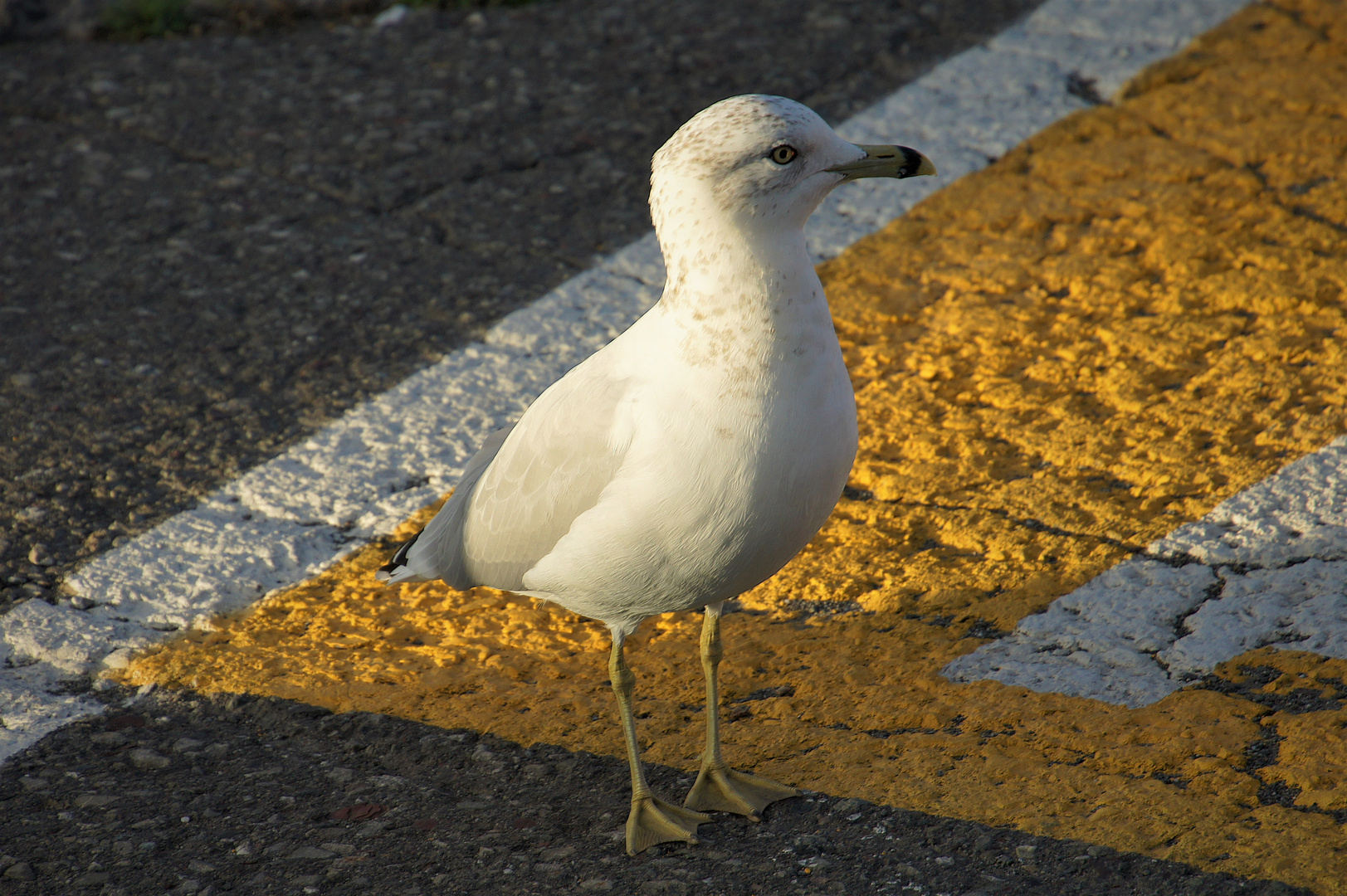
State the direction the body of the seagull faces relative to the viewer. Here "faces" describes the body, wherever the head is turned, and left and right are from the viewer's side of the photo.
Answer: facing the viewer and to the right of the viewer
